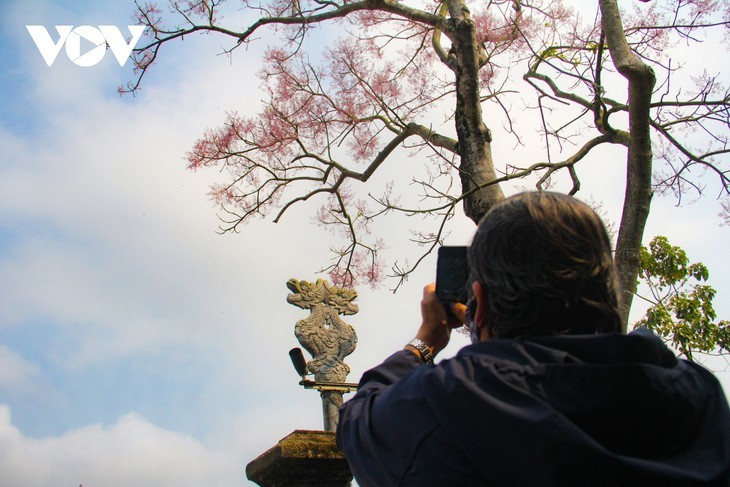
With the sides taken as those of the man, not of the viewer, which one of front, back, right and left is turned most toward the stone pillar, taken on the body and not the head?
front

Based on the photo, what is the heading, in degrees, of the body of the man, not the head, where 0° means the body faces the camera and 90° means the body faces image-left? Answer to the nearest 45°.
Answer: approximately 135°

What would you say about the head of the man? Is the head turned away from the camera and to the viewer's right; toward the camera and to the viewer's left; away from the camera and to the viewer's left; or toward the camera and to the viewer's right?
away from the camera and to the viewer's left
